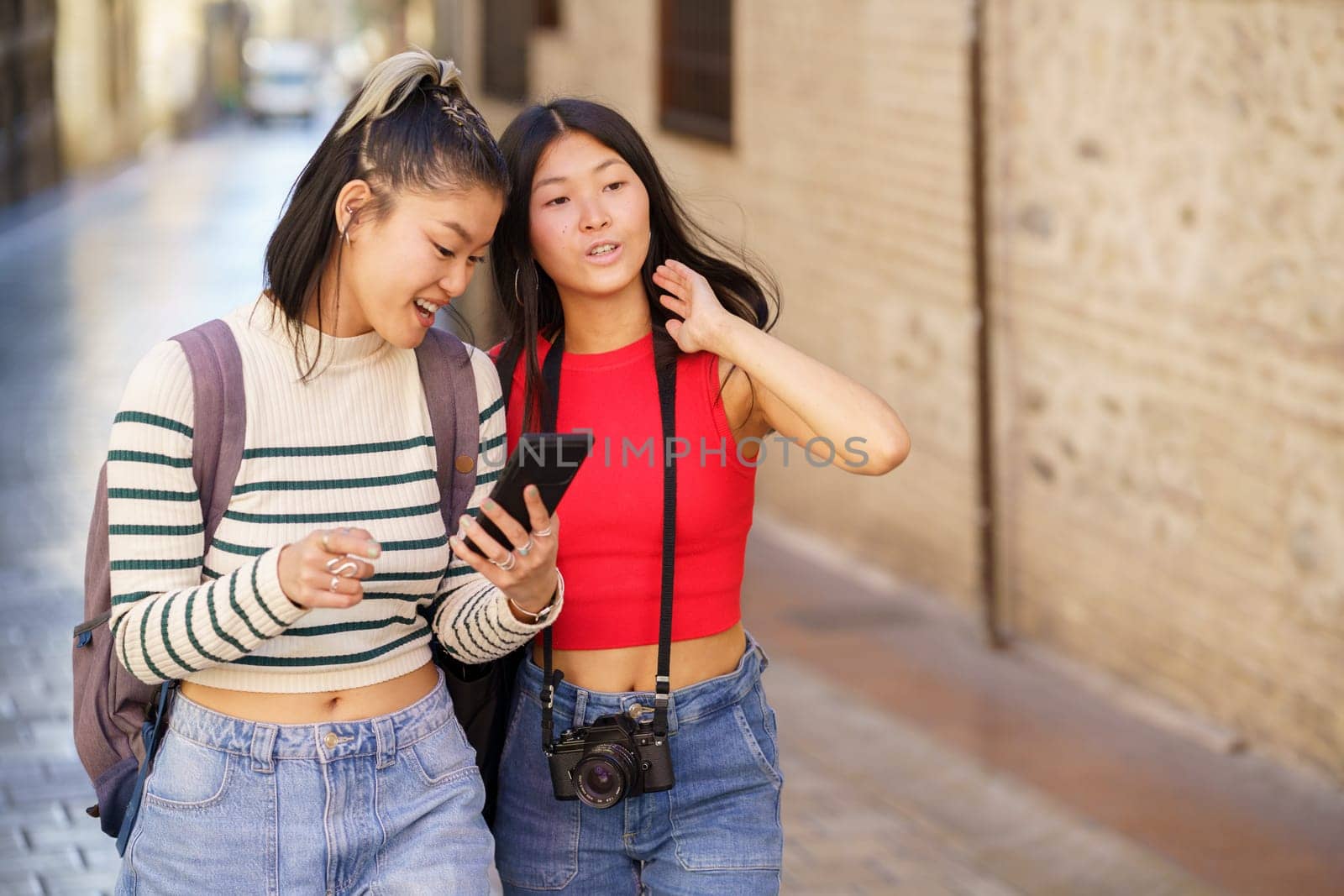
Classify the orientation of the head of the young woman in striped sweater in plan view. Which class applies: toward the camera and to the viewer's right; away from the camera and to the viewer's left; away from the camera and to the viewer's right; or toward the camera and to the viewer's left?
toward the camera and to the viewer's right

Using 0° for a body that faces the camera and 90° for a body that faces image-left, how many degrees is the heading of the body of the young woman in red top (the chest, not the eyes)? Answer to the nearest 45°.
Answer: approximately 0°

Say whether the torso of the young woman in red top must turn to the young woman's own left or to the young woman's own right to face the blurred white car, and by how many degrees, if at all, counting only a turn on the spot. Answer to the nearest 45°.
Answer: approximately 180°
